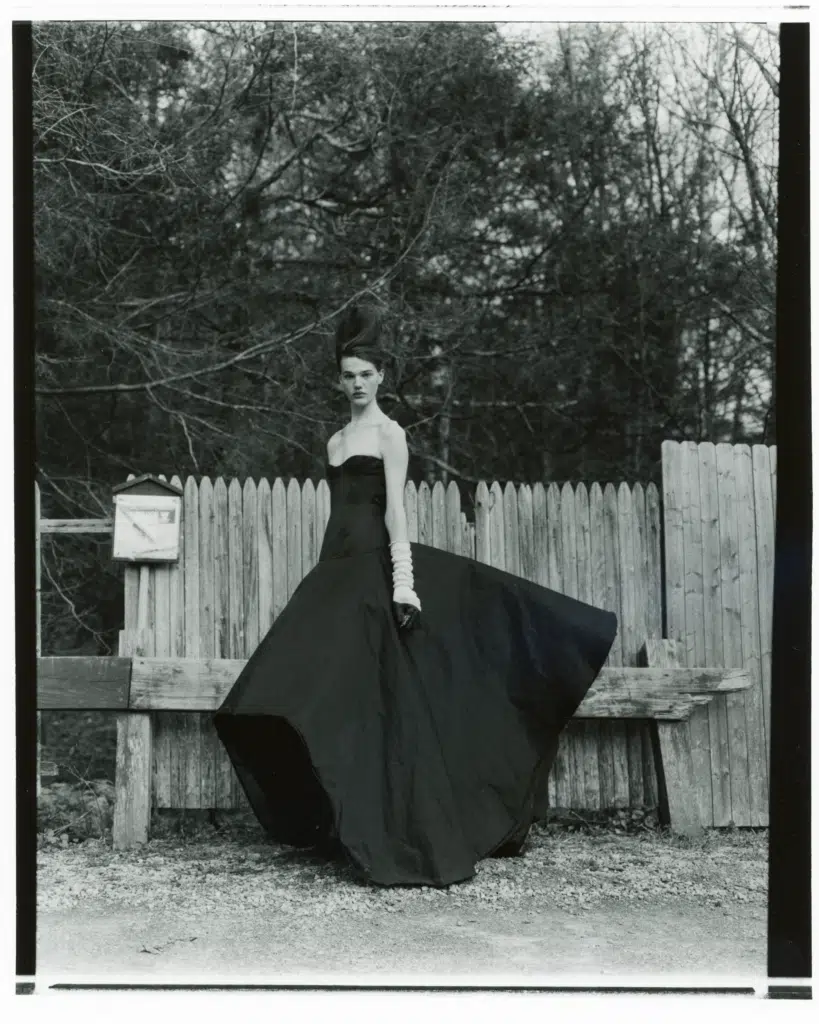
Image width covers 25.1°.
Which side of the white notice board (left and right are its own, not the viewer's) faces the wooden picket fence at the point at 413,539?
left

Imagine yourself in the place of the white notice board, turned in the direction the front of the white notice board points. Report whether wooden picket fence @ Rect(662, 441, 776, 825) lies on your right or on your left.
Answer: on your left

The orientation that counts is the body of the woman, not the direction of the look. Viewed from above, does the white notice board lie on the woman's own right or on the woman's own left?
on the woman's own right

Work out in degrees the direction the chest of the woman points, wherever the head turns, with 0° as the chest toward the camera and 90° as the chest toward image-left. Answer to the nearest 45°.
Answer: approximately 45°

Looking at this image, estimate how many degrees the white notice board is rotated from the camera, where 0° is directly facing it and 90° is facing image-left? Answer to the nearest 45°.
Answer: approximately 0°
